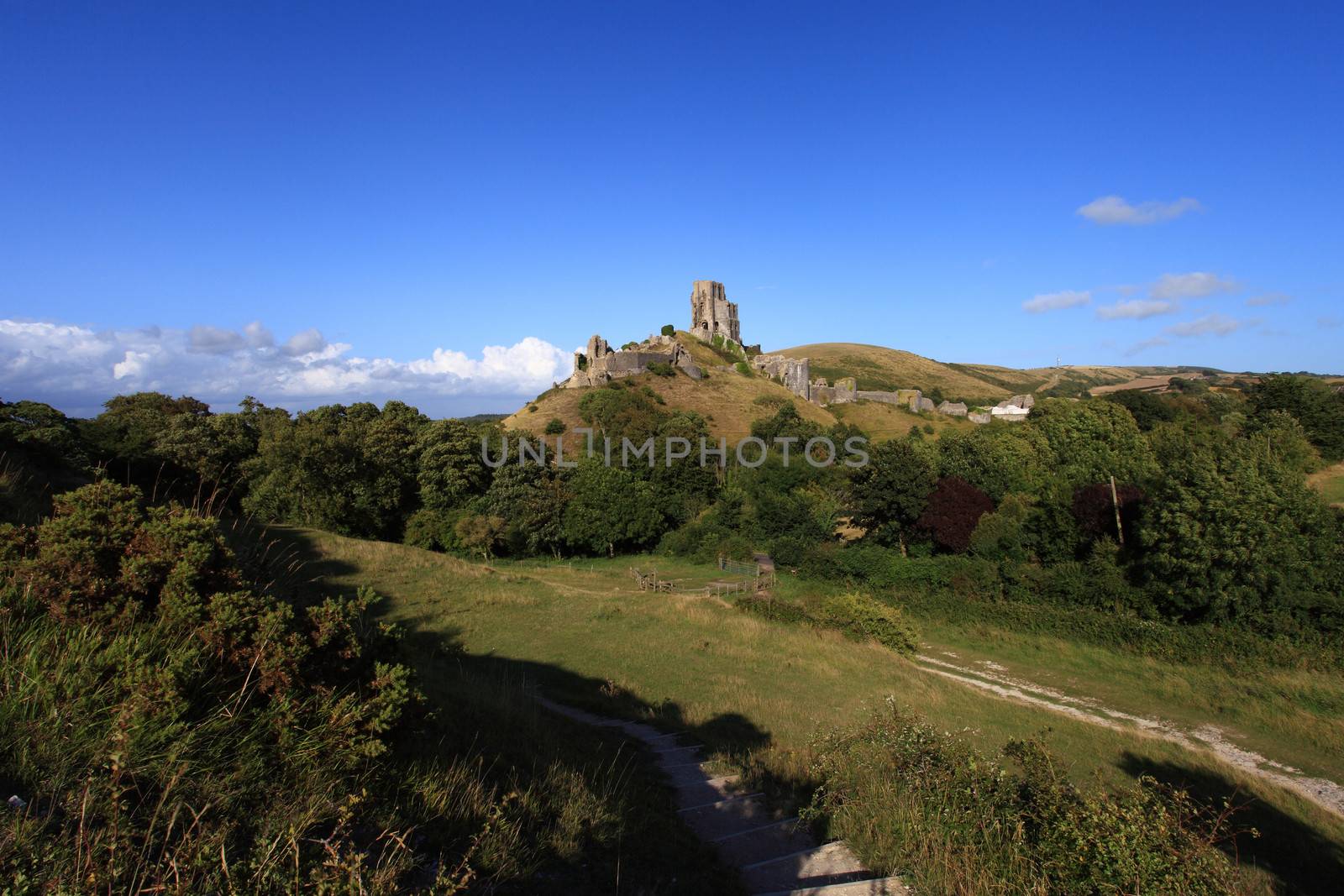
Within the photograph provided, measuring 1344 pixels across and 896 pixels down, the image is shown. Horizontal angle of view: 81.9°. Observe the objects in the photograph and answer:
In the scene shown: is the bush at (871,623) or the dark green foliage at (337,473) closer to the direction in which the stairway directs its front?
the dark green foliage

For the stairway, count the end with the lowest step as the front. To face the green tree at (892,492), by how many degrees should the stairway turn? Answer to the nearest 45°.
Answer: approximately 45° to its right

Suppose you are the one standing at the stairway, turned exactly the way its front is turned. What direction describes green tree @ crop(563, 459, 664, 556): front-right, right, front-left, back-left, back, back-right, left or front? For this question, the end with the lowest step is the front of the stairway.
front-right

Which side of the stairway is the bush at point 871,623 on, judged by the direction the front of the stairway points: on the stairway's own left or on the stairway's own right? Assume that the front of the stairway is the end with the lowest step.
on the stairway's own right

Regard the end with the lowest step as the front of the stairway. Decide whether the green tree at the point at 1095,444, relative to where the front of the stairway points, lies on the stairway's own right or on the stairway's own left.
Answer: on the stairway's own right

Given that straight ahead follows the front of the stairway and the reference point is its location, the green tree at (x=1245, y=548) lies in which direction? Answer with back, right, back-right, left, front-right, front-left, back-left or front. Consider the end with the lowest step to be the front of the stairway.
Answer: right

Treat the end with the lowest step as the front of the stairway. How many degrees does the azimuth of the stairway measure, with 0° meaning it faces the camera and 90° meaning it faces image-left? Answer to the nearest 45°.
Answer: approximately 135°
